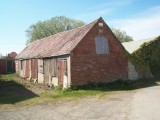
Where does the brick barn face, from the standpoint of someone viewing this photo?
facing the viewer and to the left of the viewer
